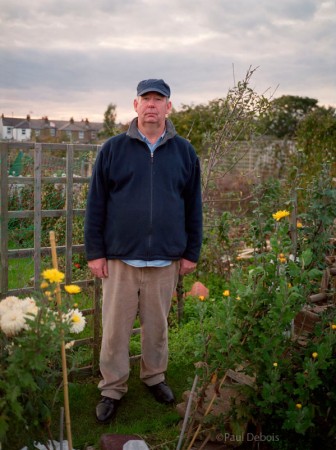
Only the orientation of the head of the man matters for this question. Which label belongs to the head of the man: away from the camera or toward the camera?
toward the camera

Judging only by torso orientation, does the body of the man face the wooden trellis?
no

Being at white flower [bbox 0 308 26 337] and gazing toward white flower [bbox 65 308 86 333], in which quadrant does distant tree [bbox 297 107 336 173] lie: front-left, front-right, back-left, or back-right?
front-left

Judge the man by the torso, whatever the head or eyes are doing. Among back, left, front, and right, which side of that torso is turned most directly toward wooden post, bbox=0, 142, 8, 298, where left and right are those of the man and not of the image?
right

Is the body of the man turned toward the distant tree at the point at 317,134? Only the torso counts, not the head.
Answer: no

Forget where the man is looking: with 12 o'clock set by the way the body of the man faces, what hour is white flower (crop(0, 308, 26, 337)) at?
The white flower is roughly at 1 o'clock from the man.

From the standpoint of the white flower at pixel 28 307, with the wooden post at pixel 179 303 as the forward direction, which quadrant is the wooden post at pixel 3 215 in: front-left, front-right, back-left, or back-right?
front-left

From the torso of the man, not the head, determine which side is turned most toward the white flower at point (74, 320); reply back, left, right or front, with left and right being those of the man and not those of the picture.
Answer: front

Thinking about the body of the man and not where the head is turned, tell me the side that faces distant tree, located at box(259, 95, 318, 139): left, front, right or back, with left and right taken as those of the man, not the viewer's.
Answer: back

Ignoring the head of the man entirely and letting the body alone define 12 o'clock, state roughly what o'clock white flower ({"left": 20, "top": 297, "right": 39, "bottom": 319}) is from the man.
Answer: The white flower is roughly at 1 o'clock from the man.

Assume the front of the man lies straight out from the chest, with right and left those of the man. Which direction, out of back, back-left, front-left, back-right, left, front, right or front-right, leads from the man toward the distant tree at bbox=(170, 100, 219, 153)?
back

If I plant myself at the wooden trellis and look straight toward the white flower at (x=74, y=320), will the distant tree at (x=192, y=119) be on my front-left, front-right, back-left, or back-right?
back-left

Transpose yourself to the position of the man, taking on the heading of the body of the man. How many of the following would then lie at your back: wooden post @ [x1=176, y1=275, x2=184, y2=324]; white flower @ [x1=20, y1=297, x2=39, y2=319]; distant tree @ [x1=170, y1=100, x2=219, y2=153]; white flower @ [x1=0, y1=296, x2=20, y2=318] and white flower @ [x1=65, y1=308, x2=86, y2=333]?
2

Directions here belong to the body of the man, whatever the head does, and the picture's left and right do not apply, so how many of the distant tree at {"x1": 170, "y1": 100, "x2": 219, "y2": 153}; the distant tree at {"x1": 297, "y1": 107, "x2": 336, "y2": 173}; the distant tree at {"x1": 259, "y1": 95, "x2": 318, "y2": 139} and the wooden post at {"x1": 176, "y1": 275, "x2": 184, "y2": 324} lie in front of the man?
0

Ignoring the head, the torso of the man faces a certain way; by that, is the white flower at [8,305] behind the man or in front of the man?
in front

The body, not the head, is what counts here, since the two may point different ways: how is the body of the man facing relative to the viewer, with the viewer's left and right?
facing the viewer

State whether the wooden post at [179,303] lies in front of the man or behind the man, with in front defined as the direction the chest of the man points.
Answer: behind
